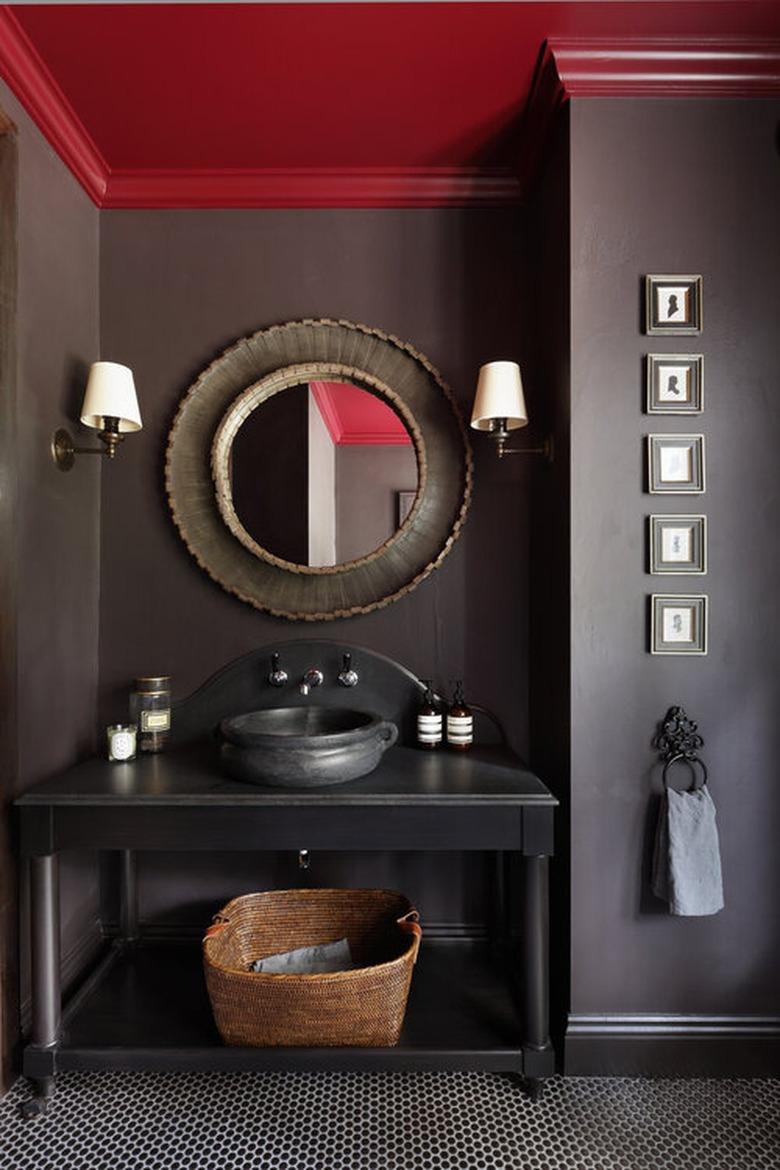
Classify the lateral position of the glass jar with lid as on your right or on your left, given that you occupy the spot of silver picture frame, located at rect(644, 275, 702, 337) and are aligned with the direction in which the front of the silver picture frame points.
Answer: on your right

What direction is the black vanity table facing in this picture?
toward the camera

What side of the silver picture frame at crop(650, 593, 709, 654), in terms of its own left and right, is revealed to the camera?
front

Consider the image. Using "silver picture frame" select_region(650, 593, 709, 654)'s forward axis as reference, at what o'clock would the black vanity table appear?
The black vanity table is roughly at 2 o'clock from the silver picture frame.

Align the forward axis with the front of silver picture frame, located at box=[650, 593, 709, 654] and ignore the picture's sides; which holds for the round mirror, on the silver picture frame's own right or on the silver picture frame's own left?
on the silver picture frame's own right

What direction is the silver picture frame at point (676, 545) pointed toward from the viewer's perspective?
toward the camera

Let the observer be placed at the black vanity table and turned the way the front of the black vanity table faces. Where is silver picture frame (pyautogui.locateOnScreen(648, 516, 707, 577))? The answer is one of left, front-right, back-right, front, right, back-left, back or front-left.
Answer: left
